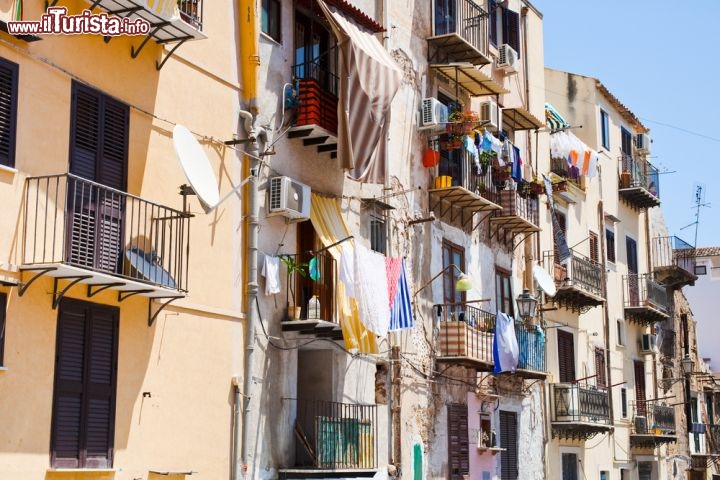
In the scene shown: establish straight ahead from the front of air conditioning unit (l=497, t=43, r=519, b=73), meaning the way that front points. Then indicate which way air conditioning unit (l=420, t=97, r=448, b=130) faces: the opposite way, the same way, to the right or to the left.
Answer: the same way

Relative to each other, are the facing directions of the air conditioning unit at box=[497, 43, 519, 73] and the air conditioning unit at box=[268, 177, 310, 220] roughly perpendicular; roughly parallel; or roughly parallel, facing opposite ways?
roughly parallel

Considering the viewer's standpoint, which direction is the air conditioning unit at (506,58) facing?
facing the viewer and to the right of the viewer

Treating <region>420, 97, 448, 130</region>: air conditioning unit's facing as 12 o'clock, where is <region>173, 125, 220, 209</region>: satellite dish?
The satellite dish is roughly at 2 o'clock from the air conditioning unit.

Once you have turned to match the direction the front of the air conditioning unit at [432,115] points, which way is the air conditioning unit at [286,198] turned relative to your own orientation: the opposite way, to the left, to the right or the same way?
the same way

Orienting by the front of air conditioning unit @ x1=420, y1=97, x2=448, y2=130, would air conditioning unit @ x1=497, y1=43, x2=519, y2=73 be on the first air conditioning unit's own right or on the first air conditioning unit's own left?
on the first air conditioning unit's own left

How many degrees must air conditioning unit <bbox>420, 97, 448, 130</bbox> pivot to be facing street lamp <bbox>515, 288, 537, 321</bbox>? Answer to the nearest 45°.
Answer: approximately 90° to its left

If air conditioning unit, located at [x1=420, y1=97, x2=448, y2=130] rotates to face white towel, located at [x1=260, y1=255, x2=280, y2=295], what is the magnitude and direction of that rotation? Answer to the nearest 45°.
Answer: approximately 90° to its right

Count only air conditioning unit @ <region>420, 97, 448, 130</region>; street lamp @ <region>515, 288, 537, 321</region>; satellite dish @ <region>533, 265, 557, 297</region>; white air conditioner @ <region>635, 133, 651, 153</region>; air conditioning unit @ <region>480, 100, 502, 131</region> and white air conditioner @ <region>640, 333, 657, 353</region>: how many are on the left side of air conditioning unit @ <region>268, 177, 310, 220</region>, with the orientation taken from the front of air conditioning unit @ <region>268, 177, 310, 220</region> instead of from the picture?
6

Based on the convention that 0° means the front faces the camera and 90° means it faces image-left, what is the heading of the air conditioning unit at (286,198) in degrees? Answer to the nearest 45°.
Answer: approximately 315°
